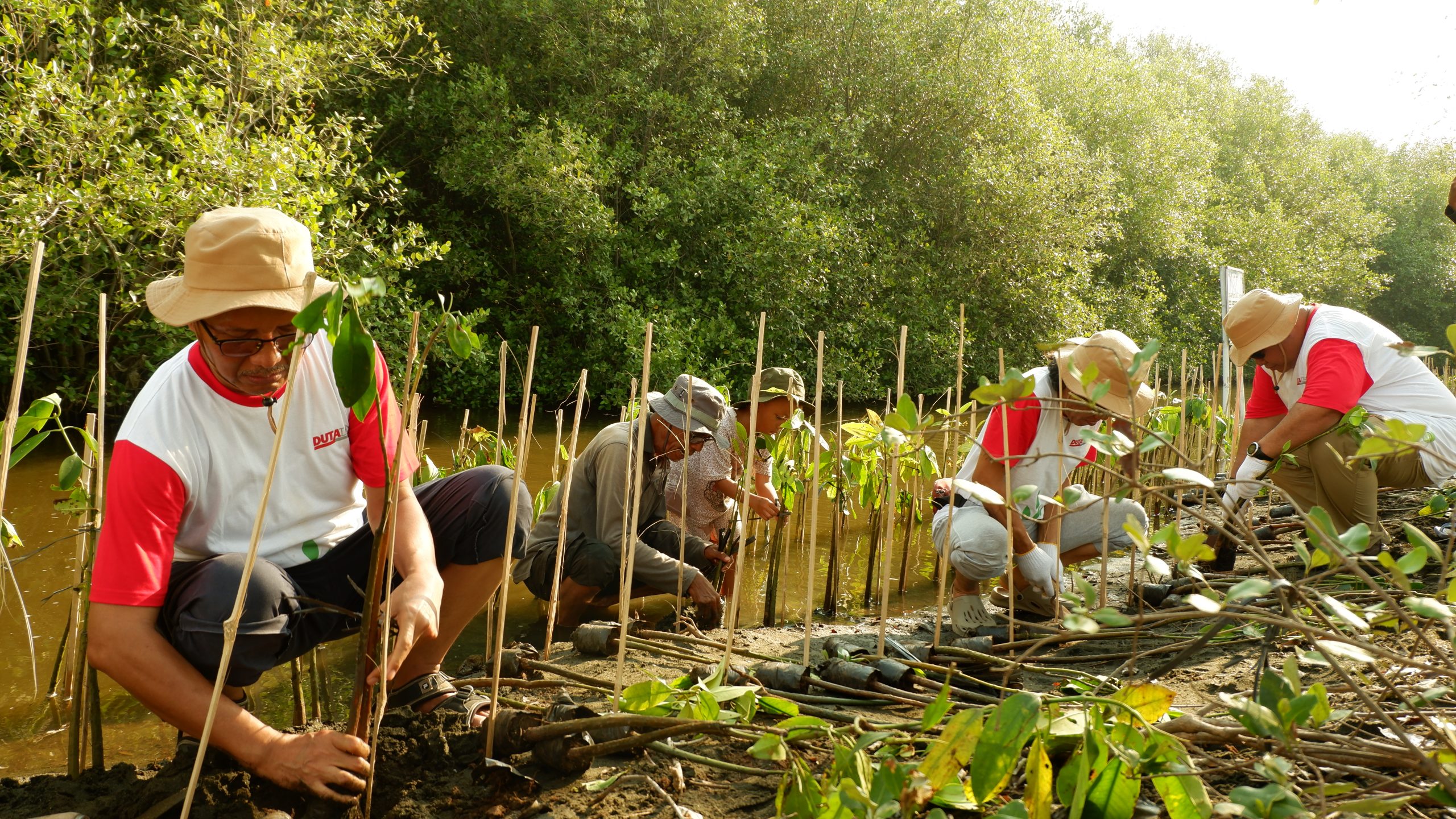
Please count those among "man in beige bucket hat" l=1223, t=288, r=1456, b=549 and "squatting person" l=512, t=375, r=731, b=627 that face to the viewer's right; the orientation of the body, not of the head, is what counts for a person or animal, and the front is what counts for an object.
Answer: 1

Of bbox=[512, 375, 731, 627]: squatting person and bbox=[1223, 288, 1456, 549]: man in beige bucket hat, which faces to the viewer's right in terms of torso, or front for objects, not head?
the squatting person

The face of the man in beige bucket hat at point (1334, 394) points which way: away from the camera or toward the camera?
toward the camera

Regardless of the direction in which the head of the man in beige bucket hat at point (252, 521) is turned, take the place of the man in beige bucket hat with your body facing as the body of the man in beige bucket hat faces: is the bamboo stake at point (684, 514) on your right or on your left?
on your left

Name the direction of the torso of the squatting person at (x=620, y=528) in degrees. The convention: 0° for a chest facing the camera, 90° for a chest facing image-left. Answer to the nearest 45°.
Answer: approximately 270°

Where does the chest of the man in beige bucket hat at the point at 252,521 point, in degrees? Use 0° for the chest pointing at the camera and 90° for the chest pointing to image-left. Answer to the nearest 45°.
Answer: approximately 315°

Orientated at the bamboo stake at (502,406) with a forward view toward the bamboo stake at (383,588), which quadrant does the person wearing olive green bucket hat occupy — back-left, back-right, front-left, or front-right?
back-left

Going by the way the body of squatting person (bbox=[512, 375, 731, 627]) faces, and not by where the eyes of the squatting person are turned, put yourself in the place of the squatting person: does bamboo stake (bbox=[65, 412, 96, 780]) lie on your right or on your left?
on your right

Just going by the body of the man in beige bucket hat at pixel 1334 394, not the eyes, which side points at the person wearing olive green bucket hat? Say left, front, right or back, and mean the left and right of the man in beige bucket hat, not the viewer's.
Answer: front

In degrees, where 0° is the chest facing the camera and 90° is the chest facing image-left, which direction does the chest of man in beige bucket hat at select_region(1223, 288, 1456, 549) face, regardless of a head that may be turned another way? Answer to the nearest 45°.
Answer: approximately 45°

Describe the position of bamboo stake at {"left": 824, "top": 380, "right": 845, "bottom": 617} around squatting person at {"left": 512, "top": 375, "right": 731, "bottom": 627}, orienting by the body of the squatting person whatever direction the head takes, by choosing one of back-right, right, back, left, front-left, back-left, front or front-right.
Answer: front-left

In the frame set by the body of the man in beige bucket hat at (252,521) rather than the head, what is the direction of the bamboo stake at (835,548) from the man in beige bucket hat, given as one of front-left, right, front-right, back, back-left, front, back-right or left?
left

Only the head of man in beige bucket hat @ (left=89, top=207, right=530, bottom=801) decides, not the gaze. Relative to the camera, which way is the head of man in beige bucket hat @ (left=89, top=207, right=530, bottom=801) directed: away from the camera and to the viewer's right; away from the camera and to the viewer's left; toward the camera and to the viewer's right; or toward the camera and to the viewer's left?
toward the camera and to the viewer's right

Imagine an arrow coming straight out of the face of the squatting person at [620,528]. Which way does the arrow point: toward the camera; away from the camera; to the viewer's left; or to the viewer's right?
to the viewer's right
